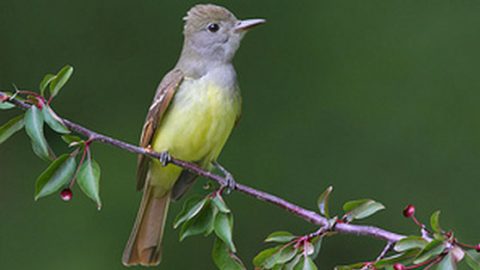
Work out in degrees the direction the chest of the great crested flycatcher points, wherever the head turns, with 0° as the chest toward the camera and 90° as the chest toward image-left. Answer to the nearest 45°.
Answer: approximately 315°
